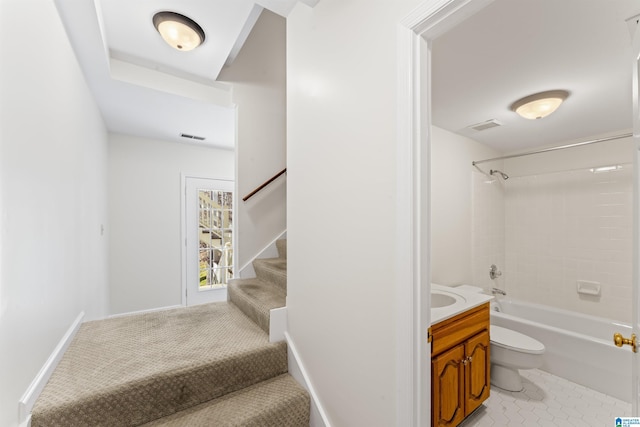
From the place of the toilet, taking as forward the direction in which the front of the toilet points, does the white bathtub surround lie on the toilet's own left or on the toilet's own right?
on the toilet's own left

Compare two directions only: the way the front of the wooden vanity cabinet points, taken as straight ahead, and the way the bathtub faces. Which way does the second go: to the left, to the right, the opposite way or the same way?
to the right

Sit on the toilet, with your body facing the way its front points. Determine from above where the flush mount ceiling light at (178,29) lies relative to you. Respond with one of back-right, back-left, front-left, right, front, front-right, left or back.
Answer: right

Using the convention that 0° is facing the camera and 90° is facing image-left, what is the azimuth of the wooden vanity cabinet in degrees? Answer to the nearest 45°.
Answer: approximately 315°

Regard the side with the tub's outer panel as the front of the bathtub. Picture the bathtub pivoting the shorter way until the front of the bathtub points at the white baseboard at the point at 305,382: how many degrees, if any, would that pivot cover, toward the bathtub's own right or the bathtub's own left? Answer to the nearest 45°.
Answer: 0° — it already faces it

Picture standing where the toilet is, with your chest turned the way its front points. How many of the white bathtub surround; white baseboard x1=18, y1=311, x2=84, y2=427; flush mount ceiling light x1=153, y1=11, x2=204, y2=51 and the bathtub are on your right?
2

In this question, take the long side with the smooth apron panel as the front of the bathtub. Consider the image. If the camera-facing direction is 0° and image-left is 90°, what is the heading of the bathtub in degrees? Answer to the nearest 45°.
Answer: approximately 45°

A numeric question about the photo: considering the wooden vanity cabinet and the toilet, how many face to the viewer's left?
0

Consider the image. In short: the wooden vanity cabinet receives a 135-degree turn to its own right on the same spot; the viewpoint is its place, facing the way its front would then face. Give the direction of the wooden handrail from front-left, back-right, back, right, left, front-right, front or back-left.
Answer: front

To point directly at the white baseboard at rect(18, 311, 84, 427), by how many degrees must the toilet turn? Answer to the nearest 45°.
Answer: approximately 90° to its right

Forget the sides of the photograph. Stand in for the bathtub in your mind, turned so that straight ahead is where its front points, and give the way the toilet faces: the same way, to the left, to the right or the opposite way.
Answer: to the left

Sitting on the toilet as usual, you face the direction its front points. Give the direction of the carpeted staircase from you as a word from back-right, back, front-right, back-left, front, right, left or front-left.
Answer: right
